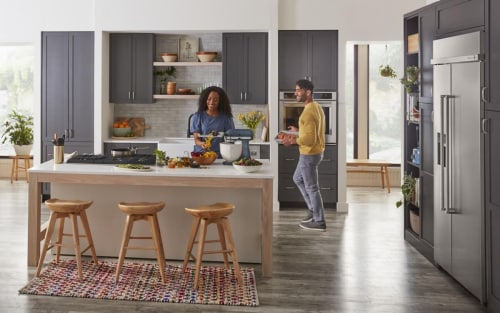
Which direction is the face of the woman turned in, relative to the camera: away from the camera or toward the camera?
toward the camera

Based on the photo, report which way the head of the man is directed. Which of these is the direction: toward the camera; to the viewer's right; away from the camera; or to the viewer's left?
to the viewer's left

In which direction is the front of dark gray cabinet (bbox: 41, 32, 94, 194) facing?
toward the camera

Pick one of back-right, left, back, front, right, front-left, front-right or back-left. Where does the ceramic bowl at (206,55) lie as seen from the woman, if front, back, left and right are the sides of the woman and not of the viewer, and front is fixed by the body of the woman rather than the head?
back

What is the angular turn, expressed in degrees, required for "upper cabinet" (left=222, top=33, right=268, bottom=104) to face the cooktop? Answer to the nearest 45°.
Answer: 0° — it already faces it

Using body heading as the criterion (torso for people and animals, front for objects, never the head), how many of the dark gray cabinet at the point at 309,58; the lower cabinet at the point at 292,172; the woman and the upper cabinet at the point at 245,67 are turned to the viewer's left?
0

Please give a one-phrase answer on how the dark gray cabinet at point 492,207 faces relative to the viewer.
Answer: facing the viewer and to the left of the viewer

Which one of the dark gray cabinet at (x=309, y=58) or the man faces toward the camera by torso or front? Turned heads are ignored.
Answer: the dark gray cabinet

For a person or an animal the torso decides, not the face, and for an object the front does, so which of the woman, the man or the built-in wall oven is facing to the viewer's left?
the man

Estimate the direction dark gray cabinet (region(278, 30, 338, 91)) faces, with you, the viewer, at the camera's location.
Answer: facing the viewer
